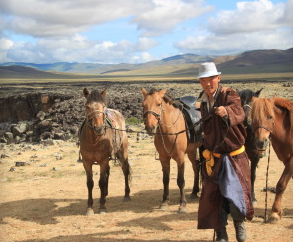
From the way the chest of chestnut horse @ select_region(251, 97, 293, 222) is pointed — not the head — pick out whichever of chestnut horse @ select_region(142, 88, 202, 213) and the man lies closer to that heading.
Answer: the man

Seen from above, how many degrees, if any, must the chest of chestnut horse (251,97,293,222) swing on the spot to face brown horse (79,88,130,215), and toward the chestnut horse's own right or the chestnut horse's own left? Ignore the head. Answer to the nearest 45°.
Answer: approximately 45° to the chestnut horse's own right

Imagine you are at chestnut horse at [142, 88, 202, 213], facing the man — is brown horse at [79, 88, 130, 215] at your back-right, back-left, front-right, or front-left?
back-right

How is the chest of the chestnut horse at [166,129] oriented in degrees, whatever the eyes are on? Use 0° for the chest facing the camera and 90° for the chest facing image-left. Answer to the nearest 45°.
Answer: approximately 45°

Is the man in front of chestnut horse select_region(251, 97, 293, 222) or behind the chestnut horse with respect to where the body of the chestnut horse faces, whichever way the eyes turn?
in front

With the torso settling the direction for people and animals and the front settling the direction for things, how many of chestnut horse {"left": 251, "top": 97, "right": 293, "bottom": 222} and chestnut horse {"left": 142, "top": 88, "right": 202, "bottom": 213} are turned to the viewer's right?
0

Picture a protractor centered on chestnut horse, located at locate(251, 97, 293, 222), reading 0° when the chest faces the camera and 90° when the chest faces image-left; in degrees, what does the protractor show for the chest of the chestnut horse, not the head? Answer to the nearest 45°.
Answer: approximately 45°

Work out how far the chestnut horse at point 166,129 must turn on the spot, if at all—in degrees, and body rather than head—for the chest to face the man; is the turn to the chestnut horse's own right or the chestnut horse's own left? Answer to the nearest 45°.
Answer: approximately 45° to the chestnut horse's own left

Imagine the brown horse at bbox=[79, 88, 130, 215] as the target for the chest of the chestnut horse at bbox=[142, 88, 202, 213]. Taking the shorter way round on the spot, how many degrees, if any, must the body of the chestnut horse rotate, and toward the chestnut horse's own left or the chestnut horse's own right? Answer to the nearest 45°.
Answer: approximately 45° to the chestnut horse's own right

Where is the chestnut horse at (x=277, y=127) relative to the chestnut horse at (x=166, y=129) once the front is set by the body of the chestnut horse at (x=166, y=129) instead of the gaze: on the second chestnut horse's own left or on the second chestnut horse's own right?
on the second chestnut horse's own left
